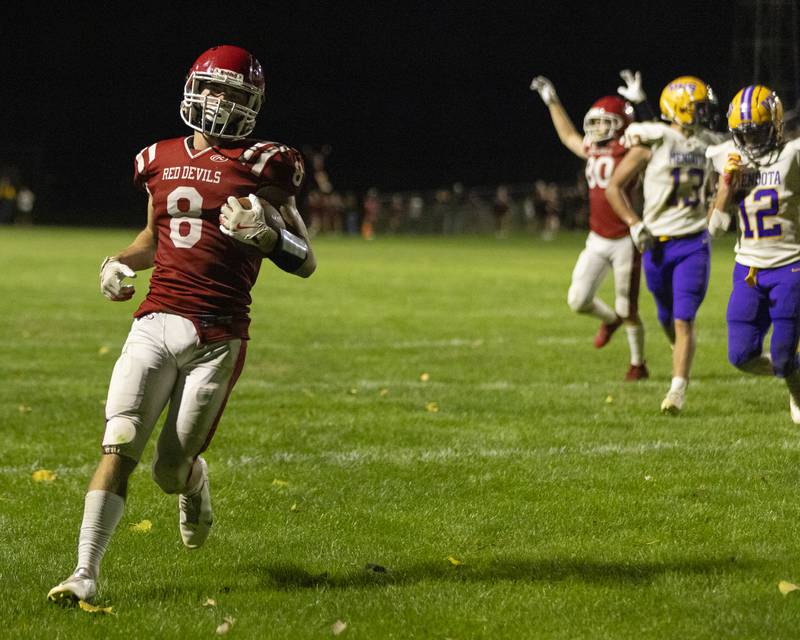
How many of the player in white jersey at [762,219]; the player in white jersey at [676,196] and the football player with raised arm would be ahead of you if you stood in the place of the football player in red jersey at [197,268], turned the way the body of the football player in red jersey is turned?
0

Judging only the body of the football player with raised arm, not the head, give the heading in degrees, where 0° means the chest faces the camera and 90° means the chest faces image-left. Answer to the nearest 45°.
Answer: approximately 45°

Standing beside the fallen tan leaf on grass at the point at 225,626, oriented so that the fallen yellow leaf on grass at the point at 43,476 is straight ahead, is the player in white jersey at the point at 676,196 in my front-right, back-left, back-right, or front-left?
front-right

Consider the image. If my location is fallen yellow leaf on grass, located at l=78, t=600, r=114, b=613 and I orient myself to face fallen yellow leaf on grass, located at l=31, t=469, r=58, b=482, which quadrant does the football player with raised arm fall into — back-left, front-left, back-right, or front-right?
front-right

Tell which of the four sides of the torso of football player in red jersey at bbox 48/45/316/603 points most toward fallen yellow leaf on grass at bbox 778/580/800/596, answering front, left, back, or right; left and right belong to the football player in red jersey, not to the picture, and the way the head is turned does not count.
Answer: left

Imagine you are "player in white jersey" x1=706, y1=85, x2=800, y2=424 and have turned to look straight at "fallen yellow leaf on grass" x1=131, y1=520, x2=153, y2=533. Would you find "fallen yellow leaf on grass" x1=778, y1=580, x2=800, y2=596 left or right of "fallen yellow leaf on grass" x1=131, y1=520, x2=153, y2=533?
left

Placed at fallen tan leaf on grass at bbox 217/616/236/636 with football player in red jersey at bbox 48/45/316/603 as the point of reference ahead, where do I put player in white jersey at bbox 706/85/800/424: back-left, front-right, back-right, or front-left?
front-right

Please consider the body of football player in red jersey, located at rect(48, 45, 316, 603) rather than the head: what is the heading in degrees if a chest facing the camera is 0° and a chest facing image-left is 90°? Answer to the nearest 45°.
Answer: approximately 45°

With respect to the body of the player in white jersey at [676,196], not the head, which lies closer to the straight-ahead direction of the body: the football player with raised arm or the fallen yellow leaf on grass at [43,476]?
the fallen yellow leaf on grass

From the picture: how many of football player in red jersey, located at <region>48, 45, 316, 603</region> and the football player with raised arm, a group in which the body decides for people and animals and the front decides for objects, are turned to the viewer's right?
0
